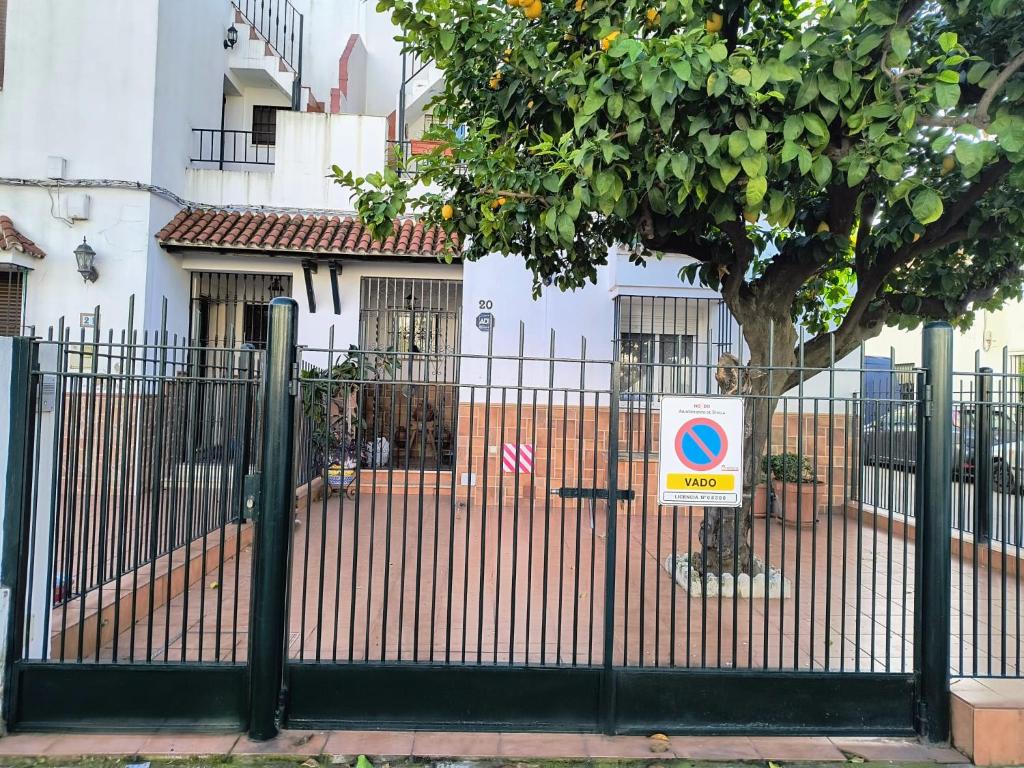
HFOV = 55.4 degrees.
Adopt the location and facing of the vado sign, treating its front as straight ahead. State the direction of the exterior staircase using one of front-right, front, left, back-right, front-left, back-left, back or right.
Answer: back-right

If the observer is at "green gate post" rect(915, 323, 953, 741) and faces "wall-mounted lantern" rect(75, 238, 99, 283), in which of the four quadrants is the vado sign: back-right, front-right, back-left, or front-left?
front-left

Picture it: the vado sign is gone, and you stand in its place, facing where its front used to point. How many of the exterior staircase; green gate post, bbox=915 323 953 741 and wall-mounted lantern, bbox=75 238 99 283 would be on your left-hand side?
1

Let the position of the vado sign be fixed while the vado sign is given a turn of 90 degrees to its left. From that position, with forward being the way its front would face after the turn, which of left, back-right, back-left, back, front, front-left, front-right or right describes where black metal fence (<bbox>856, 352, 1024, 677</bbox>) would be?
front-left

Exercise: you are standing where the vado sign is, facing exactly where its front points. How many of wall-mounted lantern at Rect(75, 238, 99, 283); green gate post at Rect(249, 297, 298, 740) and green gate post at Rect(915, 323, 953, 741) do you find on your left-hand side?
1

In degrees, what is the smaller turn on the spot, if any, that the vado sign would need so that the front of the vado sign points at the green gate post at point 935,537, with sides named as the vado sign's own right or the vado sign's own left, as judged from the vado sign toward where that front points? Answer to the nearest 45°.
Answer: approximately 90° to the vado sign's own left

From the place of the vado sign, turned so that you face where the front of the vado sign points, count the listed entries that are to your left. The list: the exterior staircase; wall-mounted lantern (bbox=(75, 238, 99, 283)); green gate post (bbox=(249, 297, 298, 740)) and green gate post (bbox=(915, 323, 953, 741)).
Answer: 1

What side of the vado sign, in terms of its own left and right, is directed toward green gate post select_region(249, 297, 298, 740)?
right

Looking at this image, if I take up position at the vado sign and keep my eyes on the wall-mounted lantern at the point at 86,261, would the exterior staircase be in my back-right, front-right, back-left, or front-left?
front-right

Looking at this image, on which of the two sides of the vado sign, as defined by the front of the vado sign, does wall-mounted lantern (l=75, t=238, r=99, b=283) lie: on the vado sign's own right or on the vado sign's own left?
on the vado sign's own right

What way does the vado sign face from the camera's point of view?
toward the camera
